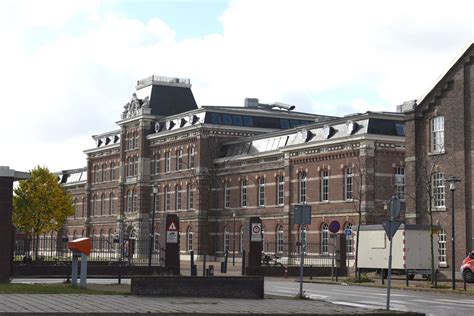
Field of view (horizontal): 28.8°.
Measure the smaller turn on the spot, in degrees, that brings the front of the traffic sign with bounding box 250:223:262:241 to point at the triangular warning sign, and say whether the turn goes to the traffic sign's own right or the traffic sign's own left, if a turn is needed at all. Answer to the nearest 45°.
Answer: approximately 45° to the traffic sign's own right

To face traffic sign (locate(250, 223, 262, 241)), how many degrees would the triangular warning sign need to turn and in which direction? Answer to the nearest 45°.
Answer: approximately 135° to its left

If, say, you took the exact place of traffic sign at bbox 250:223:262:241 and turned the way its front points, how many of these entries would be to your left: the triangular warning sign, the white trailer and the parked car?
2

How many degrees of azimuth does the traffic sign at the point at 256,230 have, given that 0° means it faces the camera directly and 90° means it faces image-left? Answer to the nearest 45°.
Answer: approximately 0°

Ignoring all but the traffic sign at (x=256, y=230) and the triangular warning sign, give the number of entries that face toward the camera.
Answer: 2

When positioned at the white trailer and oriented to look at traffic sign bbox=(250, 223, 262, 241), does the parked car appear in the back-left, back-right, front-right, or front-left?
back-left

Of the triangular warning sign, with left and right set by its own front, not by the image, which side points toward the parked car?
left

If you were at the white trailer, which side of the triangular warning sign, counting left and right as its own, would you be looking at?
left

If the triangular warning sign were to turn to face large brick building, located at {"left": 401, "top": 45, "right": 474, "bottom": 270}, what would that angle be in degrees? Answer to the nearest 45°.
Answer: approximately 90° to its left
